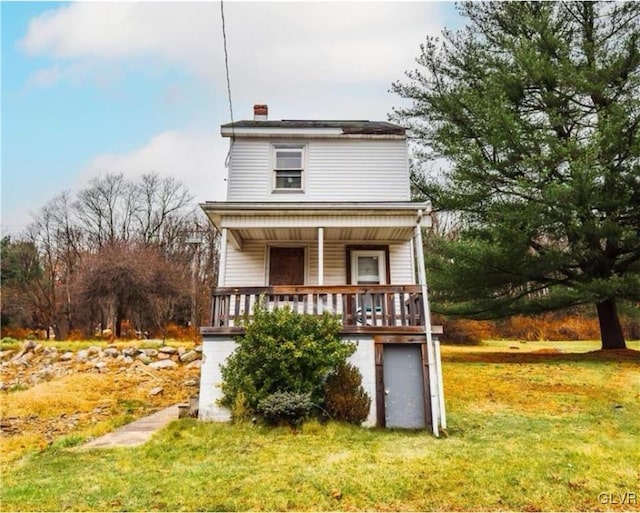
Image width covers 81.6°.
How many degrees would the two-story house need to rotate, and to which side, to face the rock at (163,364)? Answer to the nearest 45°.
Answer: approximately 135° to its right

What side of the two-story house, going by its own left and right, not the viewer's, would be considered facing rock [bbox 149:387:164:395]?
right

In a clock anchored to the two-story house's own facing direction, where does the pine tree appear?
The pine tree is roughly at 8 o'clock from the two-story house.

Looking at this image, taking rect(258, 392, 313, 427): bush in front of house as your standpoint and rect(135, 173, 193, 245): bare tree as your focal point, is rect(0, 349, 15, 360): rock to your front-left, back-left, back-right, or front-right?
front-left

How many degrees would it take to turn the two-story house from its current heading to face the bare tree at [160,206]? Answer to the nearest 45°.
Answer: approximately 135° to its right

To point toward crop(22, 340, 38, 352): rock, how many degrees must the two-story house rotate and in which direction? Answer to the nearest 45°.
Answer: approximately 135° to its right

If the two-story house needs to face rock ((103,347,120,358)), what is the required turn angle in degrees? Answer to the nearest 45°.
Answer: approximately 135° to its right

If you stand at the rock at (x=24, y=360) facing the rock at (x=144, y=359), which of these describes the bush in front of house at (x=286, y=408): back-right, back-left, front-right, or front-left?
front-right

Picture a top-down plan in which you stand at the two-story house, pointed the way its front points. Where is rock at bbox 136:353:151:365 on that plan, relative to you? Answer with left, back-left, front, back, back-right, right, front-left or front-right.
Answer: back-right

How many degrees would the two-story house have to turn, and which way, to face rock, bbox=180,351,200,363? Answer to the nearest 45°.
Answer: approximately 135° to its right

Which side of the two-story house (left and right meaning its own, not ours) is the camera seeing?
front

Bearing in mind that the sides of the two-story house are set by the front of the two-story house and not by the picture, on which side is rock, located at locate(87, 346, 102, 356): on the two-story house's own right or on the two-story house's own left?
on the two-story house's own right
